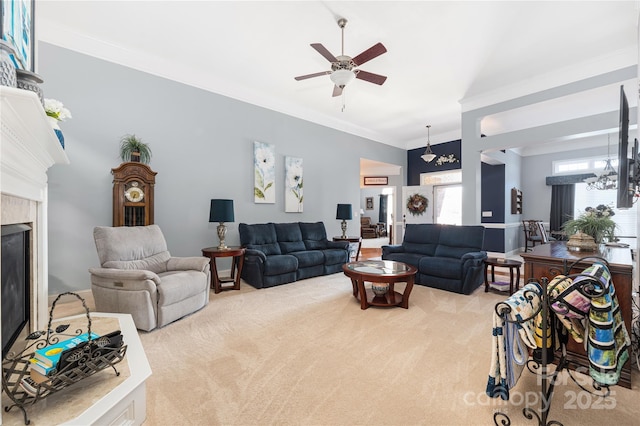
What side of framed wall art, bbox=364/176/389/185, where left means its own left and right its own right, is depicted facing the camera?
front

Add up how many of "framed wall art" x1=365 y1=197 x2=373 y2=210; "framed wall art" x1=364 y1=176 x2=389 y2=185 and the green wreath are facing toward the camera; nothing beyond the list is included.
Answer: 3

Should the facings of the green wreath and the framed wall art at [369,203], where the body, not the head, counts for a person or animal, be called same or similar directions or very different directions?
same or similar directions

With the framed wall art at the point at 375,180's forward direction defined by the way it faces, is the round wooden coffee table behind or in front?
in front

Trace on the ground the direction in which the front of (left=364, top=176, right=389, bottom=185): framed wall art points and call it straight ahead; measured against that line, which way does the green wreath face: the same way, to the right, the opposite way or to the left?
the same way

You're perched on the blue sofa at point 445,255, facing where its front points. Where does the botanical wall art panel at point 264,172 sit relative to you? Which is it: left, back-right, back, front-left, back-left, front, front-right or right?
front-right

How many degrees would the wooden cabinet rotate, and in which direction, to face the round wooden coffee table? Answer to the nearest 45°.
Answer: approximately 45° to its right

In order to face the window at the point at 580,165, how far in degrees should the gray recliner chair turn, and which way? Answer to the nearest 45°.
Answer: approximately 45° to its left

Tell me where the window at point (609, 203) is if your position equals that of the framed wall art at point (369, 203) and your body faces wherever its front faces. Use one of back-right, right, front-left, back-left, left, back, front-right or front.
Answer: front-left

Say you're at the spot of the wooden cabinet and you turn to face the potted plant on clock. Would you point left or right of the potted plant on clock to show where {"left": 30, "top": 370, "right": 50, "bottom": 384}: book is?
left

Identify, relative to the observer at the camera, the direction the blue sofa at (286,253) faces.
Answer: facing the viewer and to the right of the viewer

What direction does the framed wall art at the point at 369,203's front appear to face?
toward the camera

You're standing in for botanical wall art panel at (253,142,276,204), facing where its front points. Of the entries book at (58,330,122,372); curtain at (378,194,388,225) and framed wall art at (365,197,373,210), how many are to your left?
2

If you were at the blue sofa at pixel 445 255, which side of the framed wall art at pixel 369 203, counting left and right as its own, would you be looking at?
front

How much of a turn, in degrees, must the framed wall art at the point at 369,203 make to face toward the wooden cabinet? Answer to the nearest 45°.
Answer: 0° — it already faces it

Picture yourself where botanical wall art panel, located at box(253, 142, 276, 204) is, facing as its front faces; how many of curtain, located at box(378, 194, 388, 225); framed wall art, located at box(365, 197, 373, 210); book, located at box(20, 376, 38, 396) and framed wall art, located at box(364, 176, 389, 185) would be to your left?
3

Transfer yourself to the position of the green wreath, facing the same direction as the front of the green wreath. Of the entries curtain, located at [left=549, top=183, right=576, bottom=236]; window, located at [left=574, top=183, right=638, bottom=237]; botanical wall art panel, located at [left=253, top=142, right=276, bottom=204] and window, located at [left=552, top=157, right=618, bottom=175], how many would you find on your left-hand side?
3

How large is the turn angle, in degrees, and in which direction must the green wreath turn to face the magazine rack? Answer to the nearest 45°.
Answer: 0° — it already faces it
